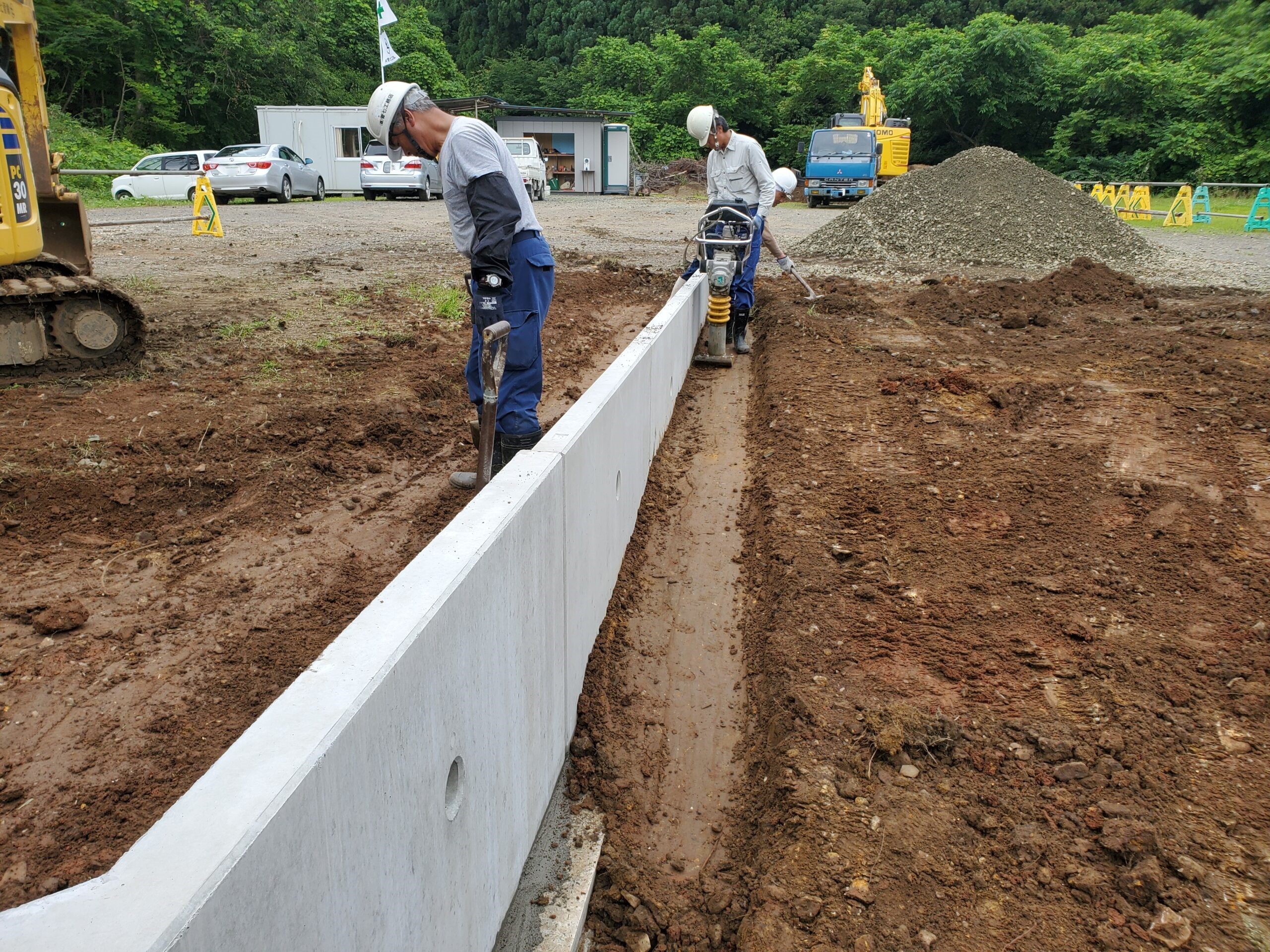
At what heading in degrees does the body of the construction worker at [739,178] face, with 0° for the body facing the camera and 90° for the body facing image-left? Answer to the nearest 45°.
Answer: approximately 45°

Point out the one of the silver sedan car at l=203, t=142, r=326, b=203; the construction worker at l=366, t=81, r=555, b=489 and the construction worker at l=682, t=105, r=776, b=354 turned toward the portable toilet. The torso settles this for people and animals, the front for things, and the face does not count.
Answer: the silver sedan car

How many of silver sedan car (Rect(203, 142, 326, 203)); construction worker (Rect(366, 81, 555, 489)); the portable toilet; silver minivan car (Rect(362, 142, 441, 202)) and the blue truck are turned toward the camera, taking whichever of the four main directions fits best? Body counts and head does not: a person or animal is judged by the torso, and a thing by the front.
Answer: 2

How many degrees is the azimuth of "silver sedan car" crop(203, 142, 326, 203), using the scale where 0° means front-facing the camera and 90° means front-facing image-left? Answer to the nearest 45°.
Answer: approximately 225°

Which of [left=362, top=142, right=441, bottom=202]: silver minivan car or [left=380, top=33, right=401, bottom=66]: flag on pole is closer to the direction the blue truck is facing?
the silver minivan car

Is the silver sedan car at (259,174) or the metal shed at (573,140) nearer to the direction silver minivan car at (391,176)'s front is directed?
the metal shed

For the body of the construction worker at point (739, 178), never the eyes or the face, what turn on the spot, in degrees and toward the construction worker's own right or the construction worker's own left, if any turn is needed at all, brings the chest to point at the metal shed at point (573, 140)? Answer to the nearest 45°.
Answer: approximately 135° to the construction worker's own right

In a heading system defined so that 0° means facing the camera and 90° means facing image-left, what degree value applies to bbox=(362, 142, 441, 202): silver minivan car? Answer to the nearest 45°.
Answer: approximately 225°

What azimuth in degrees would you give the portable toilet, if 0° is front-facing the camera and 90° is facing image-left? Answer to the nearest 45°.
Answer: approximately 0°
